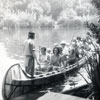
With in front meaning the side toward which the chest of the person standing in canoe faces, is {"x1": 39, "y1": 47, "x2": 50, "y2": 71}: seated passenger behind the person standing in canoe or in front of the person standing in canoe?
in front

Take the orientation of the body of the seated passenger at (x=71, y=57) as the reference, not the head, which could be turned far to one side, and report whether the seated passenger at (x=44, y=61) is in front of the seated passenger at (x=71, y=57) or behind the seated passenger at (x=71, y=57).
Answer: in front

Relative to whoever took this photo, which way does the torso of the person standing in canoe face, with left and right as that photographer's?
facing away from the viewer and to the right of the viewer

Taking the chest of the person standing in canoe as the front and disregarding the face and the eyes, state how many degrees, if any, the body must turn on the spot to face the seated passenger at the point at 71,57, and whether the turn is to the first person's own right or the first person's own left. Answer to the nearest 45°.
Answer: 0° — they already face them

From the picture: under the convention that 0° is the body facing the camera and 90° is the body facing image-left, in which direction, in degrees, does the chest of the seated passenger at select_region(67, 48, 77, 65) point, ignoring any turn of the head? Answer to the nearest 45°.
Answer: approximately 45°

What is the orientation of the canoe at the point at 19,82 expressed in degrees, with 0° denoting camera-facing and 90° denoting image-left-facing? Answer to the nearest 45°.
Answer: approximately 45°
